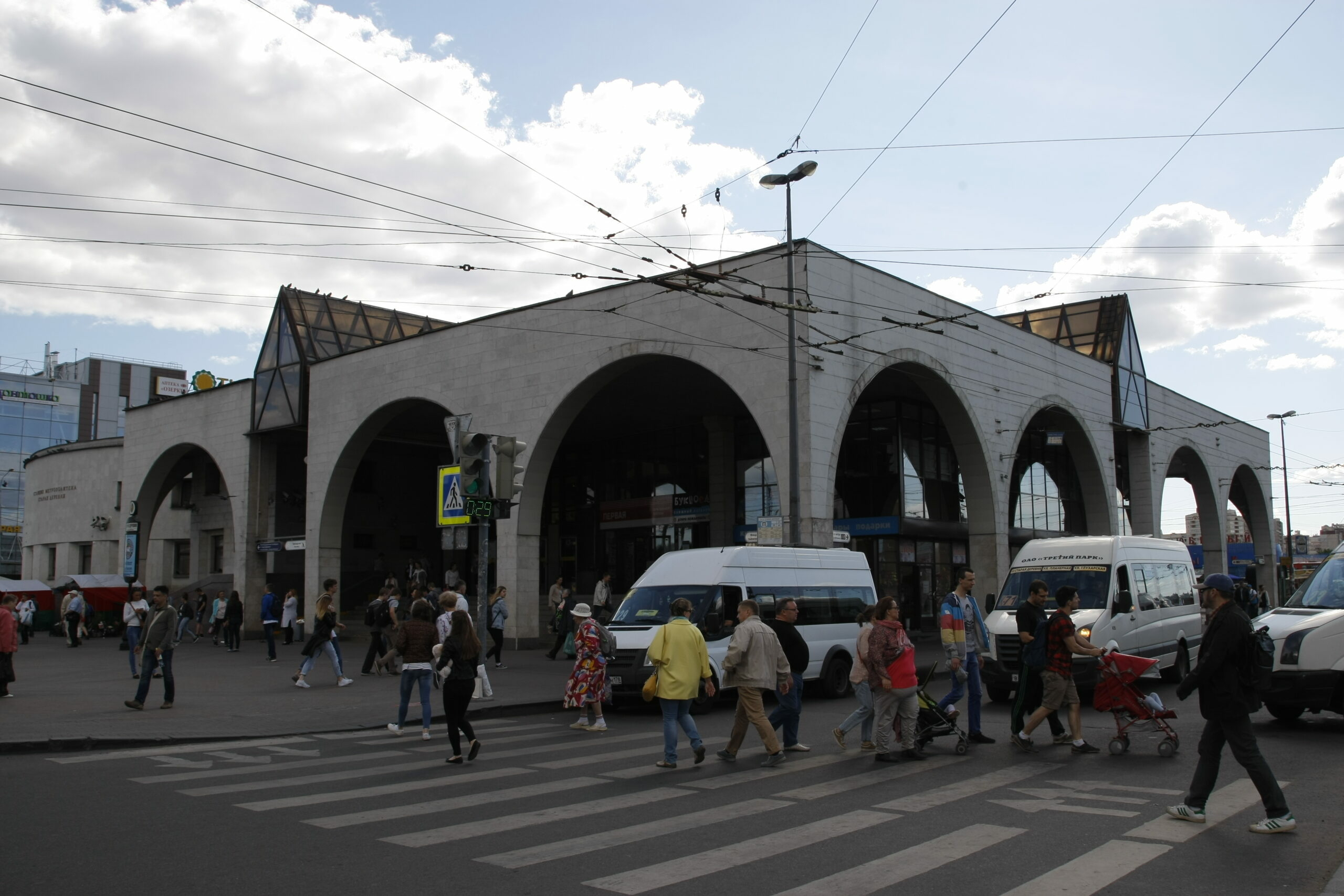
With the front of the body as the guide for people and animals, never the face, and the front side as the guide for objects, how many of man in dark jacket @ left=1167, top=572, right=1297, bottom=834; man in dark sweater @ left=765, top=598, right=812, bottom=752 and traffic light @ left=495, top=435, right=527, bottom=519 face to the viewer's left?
1

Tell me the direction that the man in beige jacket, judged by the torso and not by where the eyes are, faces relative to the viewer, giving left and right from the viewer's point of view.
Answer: facing away from the viewer and to the left of the viewer

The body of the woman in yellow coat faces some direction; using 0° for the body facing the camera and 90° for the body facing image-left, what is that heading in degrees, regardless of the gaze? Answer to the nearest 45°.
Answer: approximately 135°

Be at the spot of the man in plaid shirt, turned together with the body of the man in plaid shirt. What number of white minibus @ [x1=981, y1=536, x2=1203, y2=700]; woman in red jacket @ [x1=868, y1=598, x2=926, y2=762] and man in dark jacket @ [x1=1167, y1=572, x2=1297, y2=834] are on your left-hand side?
1

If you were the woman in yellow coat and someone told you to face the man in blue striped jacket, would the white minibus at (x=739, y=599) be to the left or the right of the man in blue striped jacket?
left

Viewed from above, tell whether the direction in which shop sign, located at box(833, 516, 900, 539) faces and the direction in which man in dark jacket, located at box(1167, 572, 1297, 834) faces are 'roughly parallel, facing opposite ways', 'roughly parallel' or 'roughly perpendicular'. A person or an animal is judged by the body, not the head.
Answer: roughly perpendicular

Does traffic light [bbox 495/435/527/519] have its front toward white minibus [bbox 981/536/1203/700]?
yes

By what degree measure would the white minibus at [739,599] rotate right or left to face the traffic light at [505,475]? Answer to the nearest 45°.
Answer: approximately 45° to its right

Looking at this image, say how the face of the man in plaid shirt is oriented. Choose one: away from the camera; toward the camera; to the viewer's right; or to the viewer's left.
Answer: to the viewer's right

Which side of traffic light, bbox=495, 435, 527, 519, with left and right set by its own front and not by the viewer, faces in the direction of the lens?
right

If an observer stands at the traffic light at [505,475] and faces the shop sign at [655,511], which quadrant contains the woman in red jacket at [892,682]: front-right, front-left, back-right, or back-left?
back-right

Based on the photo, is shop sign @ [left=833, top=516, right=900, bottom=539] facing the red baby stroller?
yes
